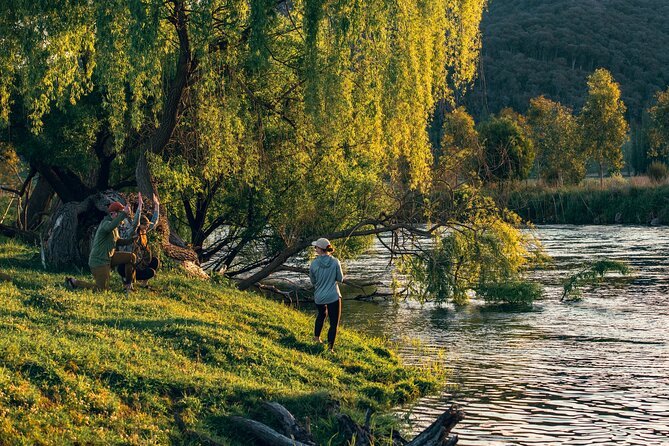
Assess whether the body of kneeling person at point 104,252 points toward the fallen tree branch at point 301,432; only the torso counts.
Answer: no

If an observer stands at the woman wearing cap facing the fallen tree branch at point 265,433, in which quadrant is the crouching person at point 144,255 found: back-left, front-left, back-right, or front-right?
back-right

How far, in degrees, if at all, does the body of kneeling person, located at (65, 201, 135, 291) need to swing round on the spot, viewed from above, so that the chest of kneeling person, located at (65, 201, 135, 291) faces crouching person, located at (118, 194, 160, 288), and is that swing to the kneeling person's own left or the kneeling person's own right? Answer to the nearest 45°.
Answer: approximately 45° to the kneeling person's own left

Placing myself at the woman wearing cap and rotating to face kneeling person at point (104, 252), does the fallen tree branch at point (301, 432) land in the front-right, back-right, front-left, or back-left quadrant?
back-left

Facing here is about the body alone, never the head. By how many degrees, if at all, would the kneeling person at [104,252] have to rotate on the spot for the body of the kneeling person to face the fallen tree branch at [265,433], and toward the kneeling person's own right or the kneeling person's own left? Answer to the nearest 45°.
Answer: approximately 90° to the kneeling person's own right

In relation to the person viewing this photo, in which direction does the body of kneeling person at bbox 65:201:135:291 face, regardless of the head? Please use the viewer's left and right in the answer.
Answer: facing to the right of the viewer

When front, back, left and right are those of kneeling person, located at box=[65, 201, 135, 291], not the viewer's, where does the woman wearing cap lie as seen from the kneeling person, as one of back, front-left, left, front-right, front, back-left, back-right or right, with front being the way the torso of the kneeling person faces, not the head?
front-right
